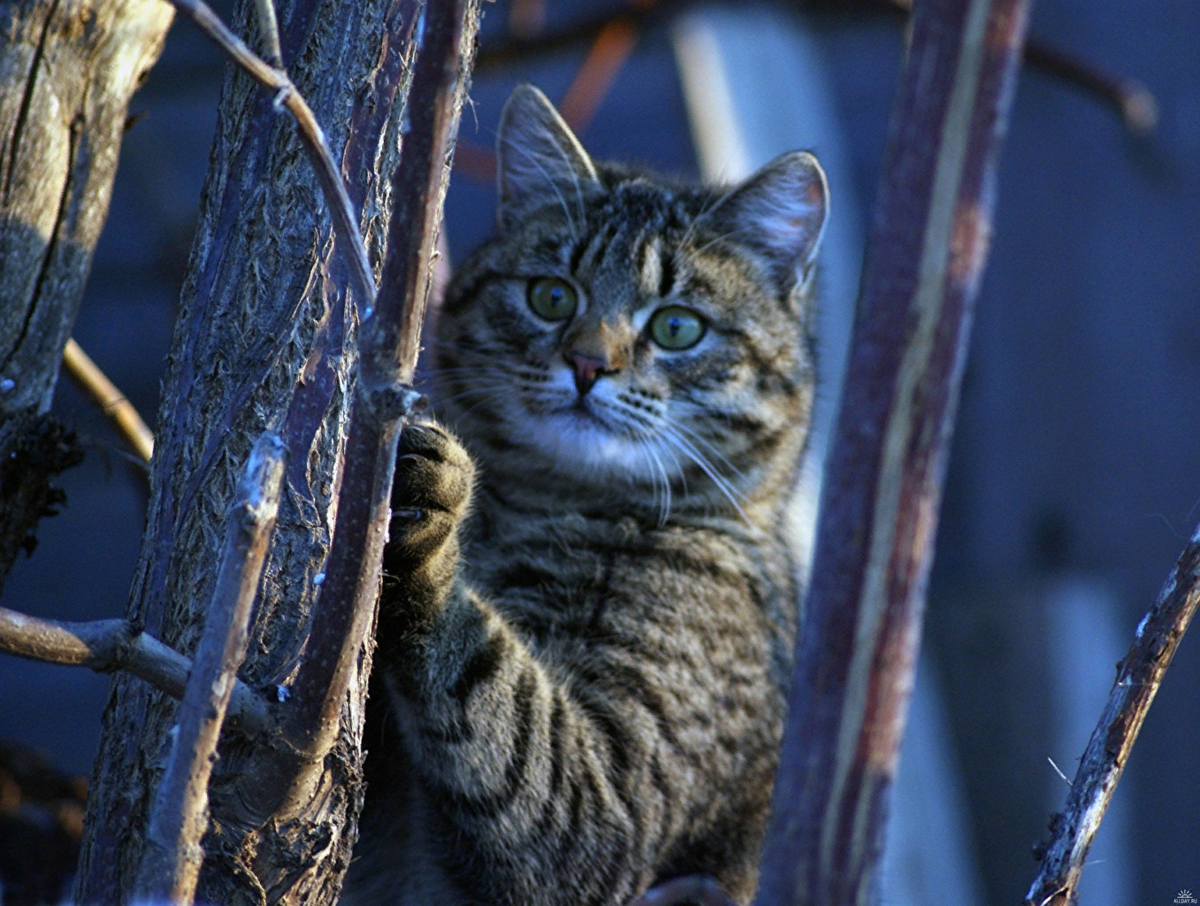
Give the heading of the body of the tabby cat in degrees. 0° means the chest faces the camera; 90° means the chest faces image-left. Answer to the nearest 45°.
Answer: approximately 45°

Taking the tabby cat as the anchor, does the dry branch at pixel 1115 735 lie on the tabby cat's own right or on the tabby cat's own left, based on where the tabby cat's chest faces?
on the tabby cat's own left

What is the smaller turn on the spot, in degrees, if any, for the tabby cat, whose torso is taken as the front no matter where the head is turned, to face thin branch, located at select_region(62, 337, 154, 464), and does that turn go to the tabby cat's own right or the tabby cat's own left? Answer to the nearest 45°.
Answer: approximately 45° to the tabby cat's own right
